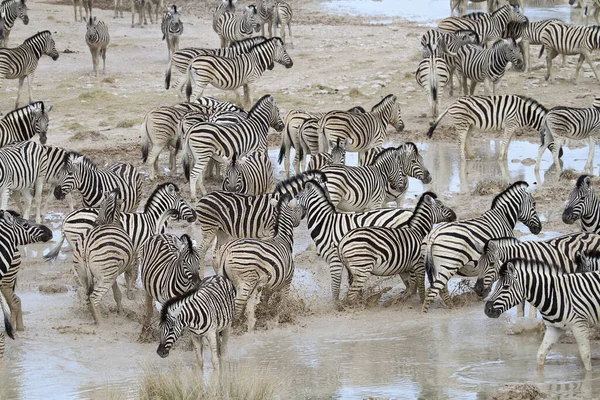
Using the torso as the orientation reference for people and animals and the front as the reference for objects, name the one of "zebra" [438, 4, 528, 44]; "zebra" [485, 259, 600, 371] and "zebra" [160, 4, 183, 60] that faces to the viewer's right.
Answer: "zebra" [438, 4, 528, 44]

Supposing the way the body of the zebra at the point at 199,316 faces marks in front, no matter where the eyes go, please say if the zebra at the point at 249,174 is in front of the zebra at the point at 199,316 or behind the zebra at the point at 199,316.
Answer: behind

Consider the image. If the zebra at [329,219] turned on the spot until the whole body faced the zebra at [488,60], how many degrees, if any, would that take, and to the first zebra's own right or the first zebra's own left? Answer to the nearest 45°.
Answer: approximately 90° to the first zebra's own right

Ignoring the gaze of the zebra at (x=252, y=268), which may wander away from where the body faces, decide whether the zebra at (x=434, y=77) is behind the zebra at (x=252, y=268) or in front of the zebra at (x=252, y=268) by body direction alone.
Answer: in front

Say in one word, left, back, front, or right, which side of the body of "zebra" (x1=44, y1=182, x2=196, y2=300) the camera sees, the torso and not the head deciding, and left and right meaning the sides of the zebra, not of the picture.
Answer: right

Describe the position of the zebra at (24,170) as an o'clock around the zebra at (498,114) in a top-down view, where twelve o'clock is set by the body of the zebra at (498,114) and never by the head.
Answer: the zebra at (24,170) is roughly at 5 o'clock from the zebra at (498,114).

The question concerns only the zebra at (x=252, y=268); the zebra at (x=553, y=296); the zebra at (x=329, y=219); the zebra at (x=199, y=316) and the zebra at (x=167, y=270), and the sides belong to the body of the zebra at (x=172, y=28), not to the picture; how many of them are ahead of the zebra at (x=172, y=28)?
5

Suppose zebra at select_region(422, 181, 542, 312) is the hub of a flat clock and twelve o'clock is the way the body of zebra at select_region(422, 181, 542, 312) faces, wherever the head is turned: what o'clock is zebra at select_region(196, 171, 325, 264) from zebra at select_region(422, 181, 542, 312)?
zebra at select_region(196, 171, 325, 264) is roughly at 8 o'clock from zebra at select_region(422, 181, 542, 312).

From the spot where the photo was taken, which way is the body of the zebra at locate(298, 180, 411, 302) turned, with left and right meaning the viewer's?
facing to the left of the viewer

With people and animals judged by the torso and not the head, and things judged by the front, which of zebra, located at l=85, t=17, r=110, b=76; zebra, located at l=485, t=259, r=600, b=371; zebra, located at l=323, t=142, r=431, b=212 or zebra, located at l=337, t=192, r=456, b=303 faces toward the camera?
zebra, located at l=85, t=17, r=110, b=76

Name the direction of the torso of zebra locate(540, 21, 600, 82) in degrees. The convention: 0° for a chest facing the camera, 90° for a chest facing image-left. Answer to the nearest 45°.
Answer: approximately 270°

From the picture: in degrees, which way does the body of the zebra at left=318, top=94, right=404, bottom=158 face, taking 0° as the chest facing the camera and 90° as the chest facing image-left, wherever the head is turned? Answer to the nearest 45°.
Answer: approximately 270°

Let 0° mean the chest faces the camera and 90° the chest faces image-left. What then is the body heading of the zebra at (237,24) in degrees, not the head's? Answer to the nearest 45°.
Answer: approximately 315°

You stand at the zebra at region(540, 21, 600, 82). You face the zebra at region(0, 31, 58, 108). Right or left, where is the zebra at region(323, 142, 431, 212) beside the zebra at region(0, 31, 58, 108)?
left

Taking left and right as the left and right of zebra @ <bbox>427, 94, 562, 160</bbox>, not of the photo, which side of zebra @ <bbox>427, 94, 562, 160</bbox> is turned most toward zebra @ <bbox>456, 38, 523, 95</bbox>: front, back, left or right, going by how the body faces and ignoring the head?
left

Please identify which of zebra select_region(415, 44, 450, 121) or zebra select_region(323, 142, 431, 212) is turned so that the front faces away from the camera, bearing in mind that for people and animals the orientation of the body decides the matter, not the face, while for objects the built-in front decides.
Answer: zebra select_region(415, 44, 450, 121)

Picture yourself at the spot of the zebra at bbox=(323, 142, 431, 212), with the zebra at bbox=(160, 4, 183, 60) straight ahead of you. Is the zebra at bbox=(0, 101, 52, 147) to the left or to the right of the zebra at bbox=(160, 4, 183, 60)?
left
